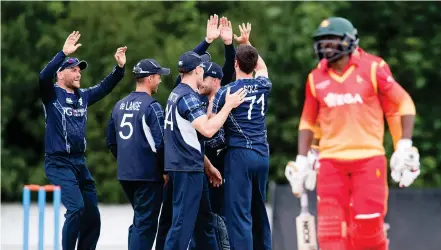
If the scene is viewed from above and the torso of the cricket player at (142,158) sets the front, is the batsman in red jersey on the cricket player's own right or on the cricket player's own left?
on the cricket player's own right

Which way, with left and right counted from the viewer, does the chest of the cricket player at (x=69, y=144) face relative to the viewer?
facing the viewer and to the right of the viewer

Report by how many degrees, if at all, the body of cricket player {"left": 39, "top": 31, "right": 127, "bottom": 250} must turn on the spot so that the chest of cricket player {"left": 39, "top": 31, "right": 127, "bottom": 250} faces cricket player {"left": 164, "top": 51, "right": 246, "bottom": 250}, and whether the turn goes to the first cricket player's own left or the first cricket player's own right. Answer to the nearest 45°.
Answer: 0° — they already face them

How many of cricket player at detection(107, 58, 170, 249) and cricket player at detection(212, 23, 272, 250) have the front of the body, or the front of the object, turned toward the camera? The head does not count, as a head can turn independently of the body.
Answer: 0

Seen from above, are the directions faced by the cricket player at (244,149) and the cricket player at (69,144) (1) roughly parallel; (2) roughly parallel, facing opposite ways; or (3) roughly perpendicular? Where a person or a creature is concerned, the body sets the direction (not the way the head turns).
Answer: roughly parallel, facing opposite ways

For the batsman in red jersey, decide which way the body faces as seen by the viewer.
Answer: toward the camera

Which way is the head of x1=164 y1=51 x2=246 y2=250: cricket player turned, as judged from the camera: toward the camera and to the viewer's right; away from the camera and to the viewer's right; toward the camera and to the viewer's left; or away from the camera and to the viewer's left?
away from the camera and to the viewer's right

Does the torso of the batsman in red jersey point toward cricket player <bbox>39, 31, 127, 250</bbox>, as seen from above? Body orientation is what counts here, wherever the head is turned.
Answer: no

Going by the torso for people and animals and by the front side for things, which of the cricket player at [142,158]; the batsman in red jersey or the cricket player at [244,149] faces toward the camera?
the batsman in red jersey

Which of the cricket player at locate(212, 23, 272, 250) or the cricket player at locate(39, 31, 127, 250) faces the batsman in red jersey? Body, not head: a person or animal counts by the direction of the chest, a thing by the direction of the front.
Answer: the cricket player at locate(39, 31, 127, 250)

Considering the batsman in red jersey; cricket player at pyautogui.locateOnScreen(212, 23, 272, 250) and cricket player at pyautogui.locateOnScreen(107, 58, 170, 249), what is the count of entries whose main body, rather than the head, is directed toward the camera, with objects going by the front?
1

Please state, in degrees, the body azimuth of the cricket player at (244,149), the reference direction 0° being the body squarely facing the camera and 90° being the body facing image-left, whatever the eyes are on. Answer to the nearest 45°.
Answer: approximately 135°
